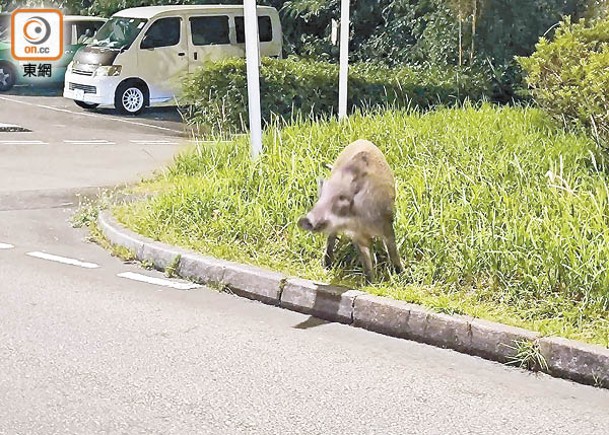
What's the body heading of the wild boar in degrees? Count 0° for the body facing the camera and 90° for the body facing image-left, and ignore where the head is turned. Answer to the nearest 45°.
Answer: approximately 45°

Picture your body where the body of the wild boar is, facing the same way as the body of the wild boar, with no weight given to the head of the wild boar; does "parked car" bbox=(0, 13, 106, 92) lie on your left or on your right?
on your right

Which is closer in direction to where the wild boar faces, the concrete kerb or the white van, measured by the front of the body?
the concrete kerb

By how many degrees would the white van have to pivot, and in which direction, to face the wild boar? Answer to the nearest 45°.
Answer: approximately 45° to its left

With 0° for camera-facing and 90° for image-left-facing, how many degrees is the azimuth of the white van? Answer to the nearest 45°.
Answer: approximately 45°

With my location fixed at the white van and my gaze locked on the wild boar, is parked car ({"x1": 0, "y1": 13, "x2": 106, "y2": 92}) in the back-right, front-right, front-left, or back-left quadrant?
back-right
